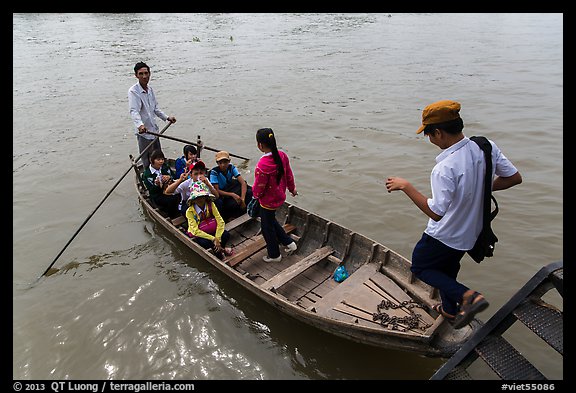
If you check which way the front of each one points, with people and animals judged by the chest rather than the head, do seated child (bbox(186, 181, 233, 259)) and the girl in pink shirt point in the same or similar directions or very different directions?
very different directions

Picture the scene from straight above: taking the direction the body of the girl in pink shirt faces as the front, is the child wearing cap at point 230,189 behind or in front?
in front

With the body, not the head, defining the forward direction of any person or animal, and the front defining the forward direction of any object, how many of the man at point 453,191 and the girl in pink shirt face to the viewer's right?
0

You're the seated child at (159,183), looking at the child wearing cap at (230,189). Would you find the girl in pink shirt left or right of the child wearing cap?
right

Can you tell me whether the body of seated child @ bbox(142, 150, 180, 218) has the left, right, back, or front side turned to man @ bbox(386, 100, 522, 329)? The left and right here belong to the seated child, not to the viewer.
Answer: front

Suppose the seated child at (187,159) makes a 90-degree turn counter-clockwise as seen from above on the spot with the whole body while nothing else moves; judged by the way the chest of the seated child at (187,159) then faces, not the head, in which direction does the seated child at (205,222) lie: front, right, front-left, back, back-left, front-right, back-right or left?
back-right

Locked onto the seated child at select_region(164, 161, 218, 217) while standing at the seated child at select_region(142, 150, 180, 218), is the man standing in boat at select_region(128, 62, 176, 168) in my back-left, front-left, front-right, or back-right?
back-left

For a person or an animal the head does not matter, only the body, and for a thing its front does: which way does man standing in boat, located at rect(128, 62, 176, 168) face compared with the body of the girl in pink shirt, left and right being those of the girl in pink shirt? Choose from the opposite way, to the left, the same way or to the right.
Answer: the opposite way

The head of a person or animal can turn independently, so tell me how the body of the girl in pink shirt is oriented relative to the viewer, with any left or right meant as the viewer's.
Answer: facing away from the viewer and to the left of the viewer
